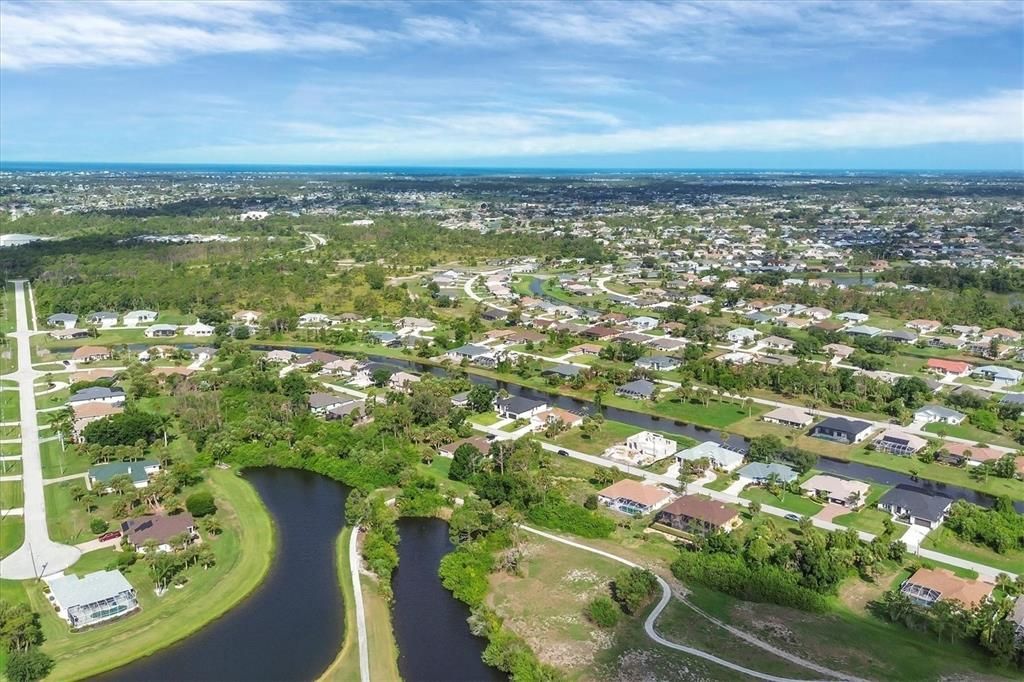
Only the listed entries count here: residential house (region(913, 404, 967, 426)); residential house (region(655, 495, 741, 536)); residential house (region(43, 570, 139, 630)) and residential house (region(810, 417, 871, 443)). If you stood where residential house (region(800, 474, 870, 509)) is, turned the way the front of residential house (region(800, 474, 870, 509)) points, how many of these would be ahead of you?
2

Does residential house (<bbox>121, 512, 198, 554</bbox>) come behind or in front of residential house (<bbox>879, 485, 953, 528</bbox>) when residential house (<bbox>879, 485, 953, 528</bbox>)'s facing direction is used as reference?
in front

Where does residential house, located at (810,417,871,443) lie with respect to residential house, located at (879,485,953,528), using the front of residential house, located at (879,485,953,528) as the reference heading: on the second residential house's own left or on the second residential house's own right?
on the second residential house's own right

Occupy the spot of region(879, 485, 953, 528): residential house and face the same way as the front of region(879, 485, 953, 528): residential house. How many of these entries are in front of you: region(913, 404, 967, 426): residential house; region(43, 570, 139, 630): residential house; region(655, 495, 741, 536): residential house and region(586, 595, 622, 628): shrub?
3

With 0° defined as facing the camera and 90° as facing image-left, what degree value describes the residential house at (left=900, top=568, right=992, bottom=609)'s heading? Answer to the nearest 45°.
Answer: approximately 225°

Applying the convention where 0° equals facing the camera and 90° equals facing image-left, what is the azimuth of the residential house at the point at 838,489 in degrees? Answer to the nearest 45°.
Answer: approximately 45°

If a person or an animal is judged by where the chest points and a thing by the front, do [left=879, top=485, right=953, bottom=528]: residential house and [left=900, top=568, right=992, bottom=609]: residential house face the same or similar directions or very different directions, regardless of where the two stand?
very different directions

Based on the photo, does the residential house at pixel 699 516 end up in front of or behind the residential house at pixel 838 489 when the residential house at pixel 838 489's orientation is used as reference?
in front

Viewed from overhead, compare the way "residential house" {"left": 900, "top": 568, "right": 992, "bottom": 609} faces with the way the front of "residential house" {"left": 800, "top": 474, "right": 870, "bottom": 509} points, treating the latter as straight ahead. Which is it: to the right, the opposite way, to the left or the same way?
the opposite way

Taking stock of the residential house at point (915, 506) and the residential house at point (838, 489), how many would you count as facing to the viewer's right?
0
